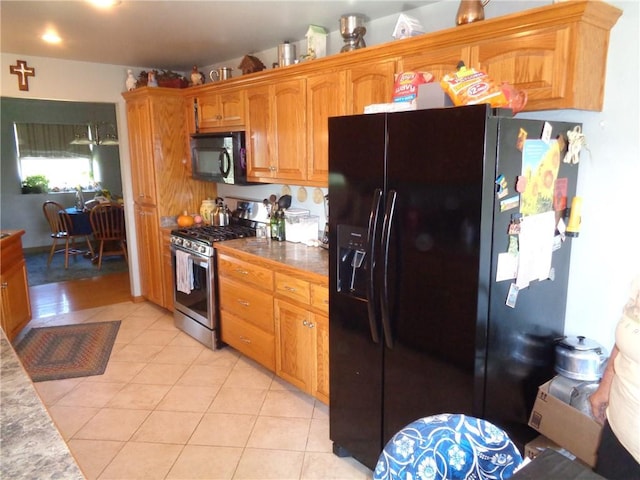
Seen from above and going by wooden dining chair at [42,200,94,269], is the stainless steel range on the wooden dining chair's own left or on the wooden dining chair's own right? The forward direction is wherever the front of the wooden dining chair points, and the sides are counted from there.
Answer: on the wooden dining chair's own right

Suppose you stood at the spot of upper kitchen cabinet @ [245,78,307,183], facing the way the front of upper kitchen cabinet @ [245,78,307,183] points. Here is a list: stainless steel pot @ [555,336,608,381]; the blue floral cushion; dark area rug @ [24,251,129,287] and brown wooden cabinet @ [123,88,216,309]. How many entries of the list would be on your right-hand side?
2

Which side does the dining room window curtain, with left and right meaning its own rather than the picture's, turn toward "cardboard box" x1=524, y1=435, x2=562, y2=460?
front

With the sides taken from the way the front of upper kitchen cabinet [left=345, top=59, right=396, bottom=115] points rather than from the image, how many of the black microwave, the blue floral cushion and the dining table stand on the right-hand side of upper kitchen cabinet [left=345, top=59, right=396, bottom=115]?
2

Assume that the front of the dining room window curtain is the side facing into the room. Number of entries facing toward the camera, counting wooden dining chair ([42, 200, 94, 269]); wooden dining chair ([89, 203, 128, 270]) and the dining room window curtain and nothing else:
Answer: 1

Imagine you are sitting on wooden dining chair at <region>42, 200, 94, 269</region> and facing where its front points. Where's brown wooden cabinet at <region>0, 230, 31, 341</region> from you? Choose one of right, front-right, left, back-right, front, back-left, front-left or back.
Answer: back-right

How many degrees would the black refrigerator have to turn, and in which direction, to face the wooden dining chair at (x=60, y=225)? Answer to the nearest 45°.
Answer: approximately 90° to its right

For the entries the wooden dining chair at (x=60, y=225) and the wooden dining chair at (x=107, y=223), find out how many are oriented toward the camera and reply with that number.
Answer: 0

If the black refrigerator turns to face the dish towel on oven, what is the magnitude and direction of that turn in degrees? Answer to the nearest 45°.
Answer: approximately 90° to its right

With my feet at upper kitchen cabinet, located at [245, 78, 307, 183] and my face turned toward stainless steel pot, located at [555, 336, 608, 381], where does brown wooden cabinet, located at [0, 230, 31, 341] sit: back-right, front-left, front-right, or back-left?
back-right

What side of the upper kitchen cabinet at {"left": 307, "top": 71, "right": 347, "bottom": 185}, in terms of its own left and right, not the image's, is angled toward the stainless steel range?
right
